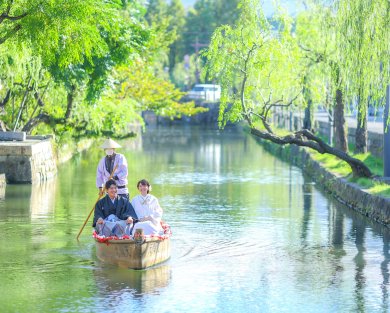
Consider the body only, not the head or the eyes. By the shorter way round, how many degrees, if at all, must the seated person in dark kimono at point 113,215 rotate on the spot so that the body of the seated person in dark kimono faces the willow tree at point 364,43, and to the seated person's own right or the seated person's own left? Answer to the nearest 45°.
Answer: approximately 135° to the seated person's own left

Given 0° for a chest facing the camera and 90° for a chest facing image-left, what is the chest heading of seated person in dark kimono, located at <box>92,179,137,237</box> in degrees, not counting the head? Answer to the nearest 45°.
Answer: approximately 0°

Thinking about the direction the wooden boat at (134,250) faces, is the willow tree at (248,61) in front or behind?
behind

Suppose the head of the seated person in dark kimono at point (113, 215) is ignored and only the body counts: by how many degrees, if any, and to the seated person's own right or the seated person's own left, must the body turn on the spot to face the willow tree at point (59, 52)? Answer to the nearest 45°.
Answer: approximately 180°

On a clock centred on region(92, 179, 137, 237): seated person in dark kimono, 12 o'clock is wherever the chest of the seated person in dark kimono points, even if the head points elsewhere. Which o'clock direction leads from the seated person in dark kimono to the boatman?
The boatman is roughly at 6 o'clock from the seated person in dark kimono.

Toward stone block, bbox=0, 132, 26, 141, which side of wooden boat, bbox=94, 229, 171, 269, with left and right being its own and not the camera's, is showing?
back

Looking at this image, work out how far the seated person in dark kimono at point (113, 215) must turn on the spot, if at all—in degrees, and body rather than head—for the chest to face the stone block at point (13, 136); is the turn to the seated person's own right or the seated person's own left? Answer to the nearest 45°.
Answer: approximately 180°
